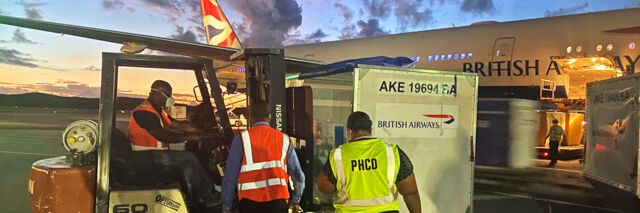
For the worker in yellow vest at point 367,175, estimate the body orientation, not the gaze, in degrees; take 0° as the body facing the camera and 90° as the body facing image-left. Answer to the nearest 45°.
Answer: approximately 180°

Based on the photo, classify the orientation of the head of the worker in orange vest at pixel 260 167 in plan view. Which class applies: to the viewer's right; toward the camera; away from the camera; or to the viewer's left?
away from the camera

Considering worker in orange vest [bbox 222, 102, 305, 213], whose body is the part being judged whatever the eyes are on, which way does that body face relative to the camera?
away from the camera

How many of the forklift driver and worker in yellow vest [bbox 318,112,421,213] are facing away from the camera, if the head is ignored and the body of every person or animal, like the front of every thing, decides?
1

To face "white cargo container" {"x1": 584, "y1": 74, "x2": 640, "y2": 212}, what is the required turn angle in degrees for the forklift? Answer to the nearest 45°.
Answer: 0° — it already faces it

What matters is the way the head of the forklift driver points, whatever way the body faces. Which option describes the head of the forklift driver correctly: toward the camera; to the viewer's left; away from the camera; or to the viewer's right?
to the viewer's right

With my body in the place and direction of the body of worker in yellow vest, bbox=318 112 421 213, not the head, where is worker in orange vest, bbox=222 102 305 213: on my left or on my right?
on my left

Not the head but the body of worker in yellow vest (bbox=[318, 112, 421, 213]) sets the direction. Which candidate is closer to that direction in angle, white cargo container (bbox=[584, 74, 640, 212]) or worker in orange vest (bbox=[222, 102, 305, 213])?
the white cargo container

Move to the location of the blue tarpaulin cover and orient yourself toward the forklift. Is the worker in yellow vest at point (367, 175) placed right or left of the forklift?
left

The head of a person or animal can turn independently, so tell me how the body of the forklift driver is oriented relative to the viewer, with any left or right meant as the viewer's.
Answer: facing to the right of the viewer

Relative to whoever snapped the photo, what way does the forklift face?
facing to the right of the viewer
